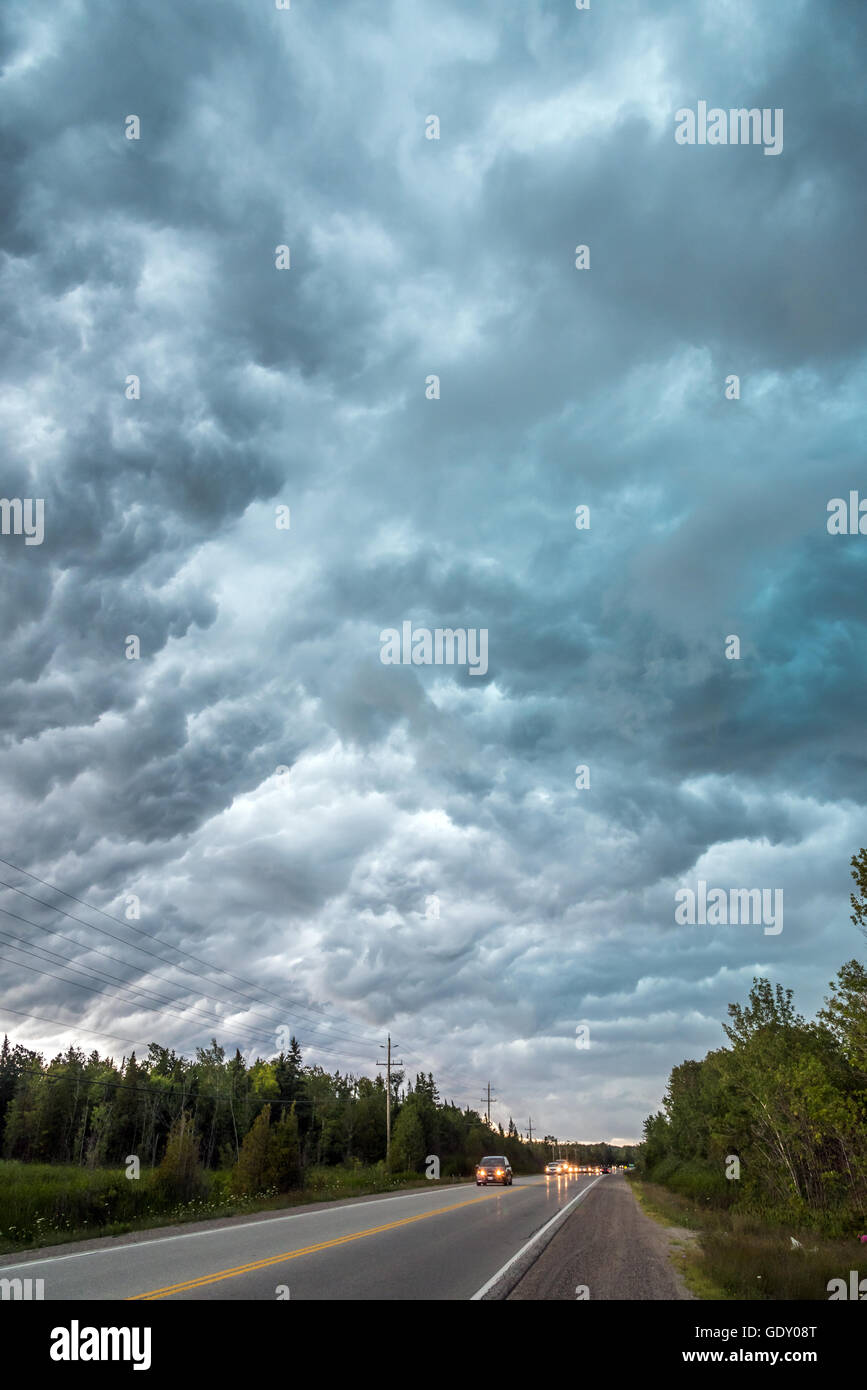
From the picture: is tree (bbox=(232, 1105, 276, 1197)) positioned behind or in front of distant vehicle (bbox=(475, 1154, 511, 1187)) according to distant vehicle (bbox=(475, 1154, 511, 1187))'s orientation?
in front

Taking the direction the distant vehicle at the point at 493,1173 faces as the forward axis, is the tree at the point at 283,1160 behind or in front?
in front

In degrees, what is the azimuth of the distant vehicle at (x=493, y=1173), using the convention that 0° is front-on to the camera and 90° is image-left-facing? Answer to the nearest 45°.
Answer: approximately 0°
